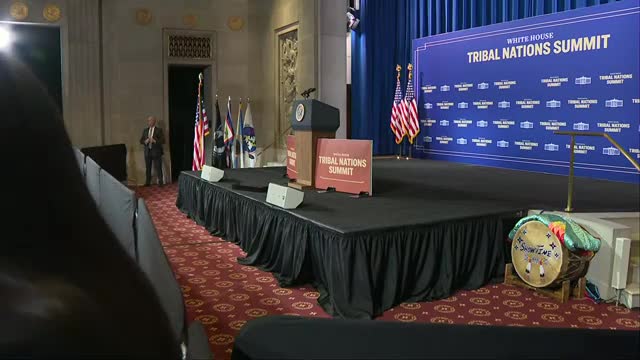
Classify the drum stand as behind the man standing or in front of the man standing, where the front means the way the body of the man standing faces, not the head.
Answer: in front

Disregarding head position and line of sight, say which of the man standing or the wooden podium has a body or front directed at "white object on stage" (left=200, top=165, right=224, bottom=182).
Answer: the man standing

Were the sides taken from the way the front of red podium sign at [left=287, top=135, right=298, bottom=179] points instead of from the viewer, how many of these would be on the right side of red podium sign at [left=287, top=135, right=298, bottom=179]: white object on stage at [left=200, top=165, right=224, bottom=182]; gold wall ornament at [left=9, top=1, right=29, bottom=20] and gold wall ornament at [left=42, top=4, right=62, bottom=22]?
3

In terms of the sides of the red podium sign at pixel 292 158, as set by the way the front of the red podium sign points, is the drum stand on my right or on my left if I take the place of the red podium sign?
on my left

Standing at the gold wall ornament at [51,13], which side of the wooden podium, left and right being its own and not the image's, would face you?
right

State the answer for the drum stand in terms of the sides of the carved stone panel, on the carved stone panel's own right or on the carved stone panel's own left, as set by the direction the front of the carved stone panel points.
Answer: on the carved stone panel's own left

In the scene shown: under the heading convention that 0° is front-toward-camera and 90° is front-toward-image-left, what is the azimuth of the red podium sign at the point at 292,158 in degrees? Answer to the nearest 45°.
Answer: approximately 45°

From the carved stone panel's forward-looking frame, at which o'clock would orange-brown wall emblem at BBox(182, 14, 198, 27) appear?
The orange-brown wall emblem is roughly at 2 o'clock from the carved stone panel.
